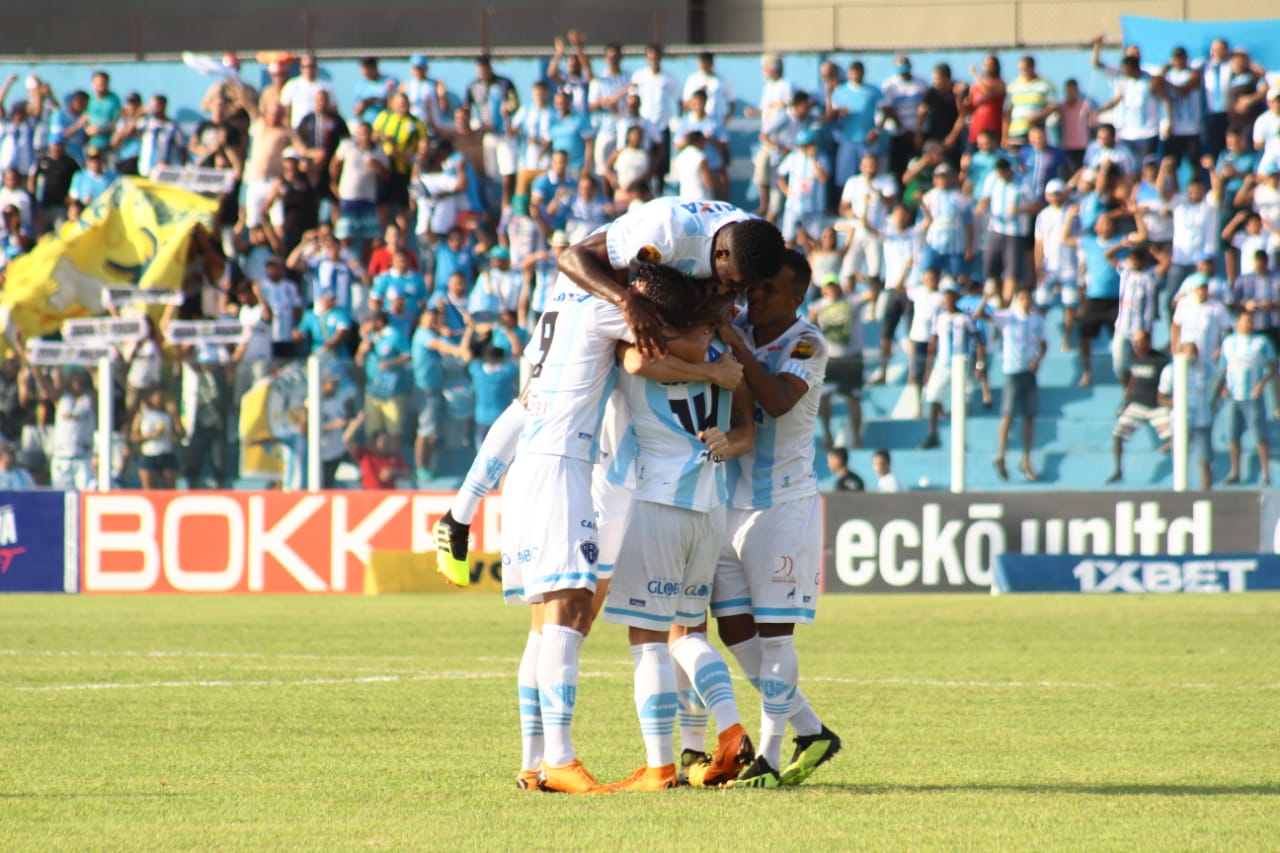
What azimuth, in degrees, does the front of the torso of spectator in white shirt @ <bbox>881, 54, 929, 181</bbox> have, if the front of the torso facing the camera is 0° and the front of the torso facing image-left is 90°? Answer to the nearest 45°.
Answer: approximately 0°

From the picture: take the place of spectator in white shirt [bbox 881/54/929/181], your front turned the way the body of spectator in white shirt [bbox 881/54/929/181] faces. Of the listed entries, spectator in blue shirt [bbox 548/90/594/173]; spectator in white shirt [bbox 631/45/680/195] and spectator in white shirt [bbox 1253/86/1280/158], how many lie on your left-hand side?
1

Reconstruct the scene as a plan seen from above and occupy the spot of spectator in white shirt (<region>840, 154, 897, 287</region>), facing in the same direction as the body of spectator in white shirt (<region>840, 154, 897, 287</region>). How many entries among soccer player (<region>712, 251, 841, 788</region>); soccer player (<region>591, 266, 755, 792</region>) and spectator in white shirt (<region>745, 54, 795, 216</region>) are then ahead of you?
2

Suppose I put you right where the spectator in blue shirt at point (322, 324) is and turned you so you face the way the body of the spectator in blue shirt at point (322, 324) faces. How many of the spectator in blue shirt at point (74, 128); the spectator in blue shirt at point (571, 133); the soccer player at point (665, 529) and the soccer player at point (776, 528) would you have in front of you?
2

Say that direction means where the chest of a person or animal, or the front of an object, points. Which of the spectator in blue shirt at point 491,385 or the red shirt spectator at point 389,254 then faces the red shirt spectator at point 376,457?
the red shirt spectator at point 389,254

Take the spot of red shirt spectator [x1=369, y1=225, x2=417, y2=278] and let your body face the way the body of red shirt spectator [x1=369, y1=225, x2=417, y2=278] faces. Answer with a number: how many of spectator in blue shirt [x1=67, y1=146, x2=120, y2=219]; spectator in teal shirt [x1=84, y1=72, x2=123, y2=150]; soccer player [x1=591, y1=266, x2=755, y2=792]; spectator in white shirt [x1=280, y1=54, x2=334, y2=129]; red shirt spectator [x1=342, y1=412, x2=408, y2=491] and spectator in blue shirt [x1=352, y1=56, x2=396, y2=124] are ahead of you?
2

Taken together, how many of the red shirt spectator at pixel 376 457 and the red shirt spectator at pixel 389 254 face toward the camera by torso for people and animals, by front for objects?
2

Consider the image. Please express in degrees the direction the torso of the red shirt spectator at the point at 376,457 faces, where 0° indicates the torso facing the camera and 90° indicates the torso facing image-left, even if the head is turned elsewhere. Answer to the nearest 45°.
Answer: approximately 0°

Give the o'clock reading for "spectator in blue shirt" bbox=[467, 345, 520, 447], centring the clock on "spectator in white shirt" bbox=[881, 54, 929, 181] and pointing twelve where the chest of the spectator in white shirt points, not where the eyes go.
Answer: The spectator in blue shirt is roughly at 1 o'clock from the spectator in white shirt.

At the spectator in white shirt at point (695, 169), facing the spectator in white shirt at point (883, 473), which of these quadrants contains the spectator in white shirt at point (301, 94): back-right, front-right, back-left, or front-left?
back-right
